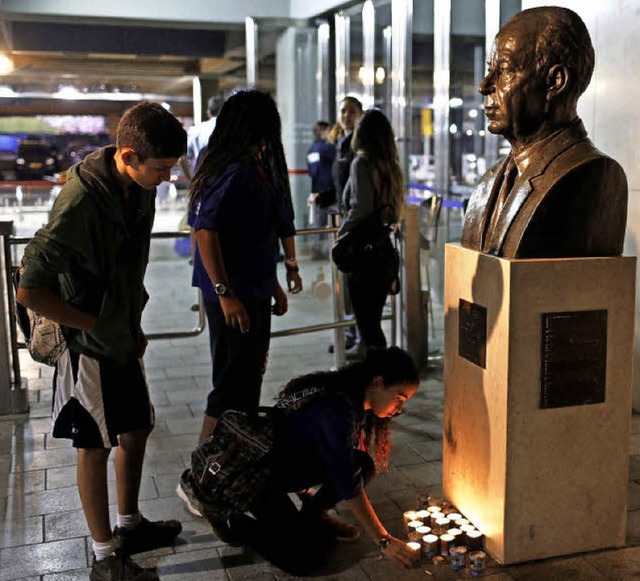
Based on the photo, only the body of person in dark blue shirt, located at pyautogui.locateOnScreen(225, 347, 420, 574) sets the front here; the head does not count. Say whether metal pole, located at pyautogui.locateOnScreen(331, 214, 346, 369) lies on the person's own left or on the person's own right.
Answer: on the person's own left

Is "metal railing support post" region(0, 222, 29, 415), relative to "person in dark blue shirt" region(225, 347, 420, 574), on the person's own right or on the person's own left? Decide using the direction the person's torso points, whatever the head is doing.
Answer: on the person's own left

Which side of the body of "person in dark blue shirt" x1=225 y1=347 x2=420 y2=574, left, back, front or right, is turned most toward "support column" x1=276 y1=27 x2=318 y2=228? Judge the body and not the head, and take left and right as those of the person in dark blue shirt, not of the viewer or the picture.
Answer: left

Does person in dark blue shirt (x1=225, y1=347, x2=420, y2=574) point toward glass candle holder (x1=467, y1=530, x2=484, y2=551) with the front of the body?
yes

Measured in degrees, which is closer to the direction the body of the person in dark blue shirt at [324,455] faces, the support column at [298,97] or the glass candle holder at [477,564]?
the glass candle holder

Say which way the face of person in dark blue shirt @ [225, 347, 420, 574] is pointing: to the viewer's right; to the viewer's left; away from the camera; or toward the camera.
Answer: to the viewer's right

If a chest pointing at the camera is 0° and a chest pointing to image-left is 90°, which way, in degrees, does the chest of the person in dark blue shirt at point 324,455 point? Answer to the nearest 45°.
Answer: approximately 270°

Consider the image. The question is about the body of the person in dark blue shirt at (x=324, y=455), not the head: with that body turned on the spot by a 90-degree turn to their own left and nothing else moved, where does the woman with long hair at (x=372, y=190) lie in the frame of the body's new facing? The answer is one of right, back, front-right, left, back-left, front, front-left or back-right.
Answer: front

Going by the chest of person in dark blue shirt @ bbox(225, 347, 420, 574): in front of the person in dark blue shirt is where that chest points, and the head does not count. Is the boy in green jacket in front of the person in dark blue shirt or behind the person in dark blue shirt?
behind
